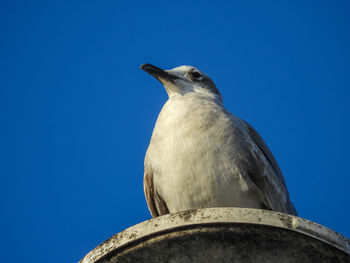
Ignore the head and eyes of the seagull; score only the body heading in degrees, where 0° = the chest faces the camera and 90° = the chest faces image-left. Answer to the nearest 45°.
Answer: approximately 45°
